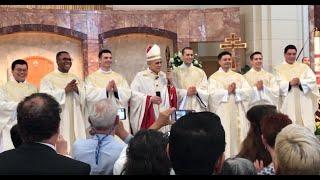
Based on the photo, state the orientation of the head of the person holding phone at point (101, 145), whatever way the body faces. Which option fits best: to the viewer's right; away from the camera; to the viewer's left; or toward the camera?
away from the camera

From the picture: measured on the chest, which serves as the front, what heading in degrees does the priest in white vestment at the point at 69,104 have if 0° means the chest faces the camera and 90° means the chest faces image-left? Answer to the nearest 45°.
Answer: approximately 315°

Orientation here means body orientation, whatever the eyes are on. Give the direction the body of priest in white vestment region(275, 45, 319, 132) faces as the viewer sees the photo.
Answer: toward the camera

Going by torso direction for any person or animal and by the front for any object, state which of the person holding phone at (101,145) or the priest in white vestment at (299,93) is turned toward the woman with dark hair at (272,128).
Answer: the priest in white vestment

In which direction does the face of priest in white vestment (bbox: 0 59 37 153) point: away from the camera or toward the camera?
toward the camera

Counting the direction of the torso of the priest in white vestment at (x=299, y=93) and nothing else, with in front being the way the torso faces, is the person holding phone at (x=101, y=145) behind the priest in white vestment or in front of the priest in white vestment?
in front

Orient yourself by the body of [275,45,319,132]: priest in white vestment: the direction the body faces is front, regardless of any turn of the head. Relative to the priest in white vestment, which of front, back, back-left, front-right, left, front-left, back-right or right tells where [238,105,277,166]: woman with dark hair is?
front

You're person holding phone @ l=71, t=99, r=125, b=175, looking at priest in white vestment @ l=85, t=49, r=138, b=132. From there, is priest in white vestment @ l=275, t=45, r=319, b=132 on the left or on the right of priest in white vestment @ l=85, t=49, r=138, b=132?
right

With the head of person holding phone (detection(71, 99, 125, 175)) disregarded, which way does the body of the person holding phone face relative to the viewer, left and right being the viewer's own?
facing away from the viewer

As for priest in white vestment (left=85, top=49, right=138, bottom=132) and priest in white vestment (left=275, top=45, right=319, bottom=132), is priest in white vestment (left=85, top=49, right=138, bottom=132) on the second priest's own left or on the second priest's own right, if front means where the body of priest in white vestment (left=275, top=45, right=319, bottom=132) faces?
on the second priest's own right

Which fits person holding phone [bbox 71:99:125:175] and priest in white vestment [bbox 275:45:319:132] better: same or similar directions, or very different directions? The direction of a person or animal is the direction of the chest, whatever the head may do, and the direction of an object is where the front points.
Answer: very different directions

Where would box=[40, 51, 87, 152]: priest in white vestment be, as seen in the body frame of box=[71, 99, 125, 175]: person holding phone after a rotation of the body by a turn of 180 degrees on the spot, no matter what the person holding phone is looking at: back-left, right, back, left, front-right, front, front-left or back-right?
back

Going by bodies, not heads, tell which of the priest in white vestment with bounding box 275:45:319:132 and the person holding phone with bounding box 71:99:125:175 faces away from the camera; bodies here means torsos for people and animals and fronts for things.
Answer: the person holding phone

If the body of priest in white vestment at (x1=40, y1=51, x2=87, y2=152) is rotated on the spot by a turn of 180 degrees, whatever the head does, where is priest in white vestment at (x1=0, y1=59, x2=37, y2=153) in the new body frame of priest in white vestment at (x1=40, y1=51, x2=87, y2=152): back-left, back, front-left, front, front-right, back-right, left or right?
front-left

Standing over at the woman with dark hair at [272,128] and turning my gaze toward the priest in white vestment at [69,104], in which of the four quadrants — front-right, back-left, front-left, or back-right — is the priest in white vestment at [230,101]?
front-right

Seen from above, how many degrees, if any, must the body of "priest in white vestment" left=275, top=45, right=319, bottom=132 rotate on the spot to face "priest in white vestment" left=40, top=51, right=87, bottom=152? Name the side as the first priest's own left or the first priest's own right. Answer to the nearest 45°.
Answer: approximately 45° to the first priest's own right

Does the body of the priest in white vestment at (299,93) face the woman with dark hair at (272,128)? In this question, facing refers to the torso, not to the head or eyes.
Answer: yes

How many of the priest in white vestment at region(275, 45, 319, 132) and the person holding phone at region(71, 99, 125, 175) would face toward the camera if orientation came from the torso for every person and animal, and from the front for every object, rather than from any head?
1
